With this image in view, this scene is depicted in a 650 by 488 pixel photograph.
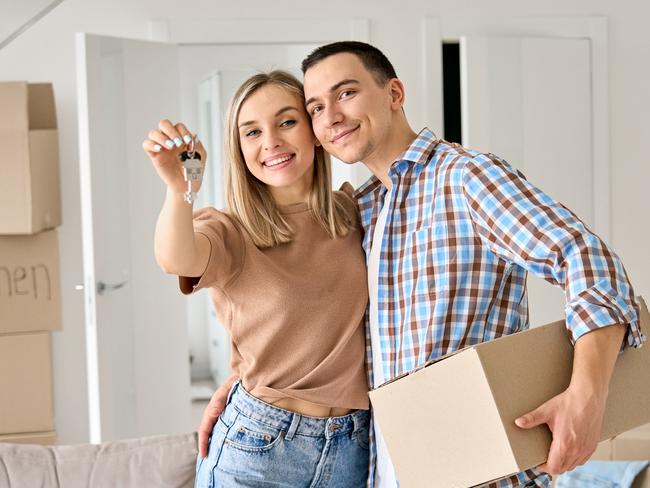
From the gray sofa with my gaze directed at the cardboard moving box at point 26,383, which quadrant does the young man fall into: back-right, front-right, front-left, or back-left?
back-right

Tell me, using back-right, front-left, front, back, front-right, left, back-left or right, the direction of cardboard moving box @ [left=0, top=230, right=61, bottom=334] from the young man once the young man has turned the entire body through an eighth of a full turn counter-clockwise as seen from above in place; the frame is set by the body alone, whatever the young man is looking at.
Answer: back-right

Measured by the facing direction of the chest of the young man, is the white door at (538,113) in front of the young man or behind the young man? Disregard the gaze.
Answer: behind

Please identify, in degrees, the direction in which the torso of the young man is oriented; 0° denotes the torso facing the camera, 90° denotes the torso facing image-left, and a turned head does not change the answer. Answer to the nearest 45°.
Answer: approximately 45°

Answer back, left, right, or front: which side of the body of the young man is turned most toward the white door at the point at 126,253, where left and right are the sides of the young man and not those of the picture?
right

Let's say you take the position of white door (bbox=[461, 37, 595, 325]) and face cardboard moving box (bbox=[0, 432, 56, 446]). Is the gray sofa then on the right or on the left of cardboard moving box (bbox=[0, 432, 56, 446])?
left

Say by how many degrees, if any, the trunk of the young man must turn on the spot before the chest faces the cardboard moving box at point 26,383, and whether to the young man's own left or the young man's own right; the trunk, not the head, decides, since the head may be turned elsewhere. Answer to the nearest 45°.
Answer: approximately 90° to the young man's own right

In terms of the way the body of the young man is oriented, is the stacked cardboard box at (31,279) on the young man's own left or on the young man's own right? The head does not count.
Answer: on the young man's own right

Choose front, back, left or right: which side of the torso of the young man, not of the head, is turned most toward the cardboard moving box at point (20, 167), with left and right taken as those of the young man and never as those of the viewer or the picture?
right
